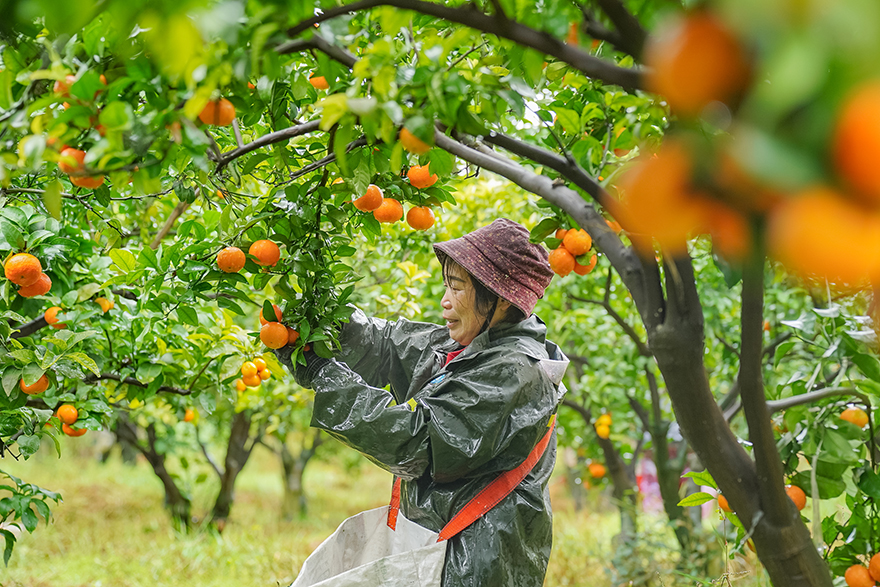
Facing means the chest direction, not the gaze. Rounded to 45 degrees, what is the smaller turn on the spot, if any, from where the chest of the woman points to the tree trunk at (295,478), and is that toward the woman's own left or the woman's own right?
approximately 90° to the woman's own right

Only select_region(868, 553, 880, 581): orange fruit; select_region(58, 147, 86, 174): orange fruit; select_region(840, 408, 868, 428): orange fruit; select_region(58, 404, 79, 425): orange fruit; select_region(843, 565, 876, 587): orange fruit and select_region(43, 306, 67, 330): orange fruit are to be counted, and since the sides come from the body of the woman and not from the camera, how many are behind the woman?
3

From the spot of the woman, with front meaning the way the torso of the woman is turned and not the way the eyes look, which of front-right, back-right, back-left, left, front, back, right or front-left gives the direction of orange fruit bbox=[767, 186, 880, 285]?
left

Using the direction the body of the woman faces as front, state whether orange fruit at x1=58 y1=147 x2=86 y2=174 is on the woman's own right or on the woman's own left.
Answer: on the woman's own right

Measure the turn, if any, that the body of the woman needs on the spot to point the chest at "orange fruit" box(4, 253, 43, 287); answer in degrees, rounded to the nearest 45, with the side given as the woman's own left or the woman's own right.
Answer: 0° — they already face it

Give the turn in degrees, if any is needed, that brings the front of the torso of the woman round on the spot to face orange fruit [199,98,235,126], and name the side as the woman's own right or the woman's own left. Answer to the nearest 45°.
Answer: approximately 45° to the woman's own left

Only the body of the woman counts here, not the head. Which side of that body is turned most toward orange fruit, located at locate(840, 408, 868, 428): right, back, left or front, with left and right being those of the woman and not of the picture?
back

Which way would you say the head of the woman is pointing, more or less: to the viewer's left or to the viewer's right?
to the viewer's left

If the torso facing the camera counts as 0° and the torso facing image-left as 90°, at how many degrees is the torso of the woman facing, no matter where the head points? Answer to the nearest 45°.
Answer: approximately 90°

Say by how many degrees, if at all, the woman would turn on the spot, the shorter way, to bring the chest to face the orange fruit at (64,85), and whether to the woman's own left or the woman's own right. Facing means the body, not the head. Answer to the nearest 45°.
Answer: approximately 45° to the woman's own left

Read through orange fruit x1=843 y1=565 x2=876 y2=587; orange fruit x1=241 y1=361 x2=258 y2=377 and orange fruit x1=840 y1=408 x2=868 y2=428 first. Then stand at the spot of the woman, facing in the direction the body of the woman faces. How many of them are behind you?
2

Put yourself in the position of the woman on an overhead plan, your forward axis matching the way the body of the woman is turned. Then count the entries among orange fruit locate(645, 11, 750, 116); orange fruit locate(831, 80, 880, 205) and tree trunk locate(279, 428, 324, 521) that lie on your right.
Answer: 1

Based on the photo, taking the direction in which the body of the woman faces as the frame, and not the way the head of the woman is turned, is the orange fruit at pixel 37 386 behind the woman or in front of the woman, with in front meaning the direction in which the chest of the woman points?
in front
